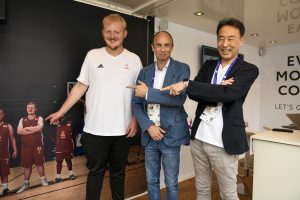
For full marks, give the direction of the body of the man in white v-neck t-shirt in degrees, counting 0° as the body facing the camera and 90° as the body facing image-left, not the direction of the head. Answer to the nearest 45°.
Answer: approximately 0°

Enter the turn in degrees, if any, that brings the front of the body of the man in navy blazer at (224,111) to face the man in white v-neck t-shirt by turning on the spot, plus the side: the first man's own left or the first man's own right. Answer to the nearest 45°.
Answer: approximately 45° to the first man's own right

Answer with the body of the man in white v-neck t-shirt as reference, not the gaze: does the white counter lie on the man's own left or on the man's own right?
on the man's own left

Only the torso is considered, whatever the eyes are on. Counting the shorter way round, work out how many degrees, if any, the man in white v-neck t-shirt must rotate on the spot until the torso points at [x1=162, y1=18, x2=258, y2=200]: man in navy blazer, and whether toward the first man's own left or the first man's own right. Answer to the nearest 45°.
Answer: approximately 45° to the first man's own left

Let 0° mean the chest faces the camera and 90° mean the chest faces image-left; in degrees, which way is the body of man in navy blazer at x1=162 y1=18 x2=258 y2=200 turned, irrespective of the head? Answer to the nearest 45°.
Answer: approximately 45°
